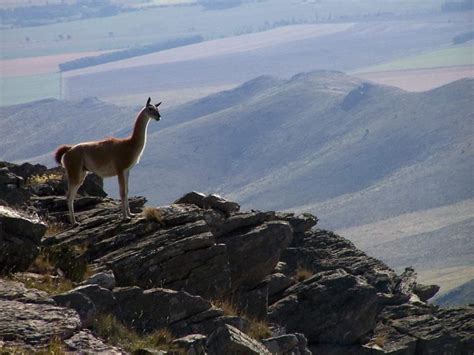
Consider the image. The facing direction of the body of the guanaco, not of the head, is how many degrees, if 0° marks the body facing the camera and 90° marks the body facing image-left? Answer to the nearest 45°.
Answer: approximately 270°

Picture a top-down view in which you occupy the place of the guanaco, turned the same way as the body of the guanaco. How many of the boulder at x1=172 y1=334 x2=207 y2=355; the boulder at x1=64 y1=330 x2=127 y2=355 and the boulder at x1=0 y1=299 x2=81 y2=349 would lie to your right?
3

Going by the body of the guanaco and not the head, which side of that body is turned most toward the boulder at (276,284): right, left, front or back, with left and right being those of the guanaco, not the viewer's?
front

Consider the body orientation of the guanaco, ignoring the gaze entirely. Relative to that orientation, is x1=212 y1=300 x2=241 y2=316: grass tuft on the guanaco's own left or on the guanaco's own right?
on the guanaco's own right

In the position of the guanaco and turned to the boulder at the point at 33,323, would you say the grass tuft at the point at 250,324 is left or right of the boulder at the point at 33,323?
left

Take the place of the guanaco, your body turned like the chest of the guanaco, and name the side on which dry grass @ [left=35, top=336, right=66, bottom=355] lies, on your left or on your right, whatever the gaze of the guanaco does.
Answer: on your right

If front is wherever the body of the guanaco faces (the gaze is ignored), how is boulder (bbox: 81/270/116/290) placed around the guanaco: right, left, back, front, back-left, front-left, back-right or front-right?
right

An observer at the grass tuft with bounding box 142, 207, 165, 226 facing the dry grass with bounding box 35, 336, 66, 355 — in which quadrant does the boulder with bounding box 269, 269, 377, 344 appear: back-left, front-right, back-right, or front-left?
front-left

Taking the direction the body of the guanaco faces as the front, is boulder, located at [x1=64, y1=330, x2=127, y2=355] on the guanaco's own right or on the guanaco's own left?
on the guanaco's own right

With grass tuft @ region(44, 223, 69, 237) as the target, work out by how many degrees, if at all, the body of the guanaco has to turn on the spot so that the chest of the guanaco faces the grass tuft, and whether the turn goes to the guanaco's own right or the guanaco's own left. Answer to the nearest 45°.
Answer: approximately 135° to the guanaco's own right

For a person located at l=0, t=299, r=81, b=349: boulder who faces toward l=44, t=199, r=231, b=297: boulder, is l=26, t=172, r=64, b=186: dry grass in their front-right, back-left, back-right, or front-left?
front-left

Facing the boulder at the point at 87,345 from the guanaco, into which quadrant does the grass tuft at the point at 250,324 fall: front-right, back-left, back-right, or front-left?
front-left

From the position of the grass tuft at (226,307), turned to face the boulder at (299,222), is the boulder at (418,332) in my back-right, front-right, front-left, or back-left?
front-right

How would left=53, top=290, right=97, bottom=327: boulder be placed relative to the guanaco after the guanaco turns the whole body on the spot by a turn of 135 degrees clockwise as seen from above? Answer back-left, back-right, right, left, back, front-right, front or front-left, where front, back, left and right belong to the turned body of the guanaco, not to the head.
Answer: front-left

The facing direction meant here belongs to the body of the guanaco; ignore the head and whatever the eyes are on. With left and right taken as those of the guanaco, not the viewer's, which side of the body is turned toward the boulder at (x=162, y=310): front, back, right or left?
right

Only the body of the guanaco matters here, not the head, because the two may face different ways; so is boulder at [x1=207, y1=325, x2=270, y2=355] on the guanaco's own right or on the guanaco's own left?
on the guanaco's own right
